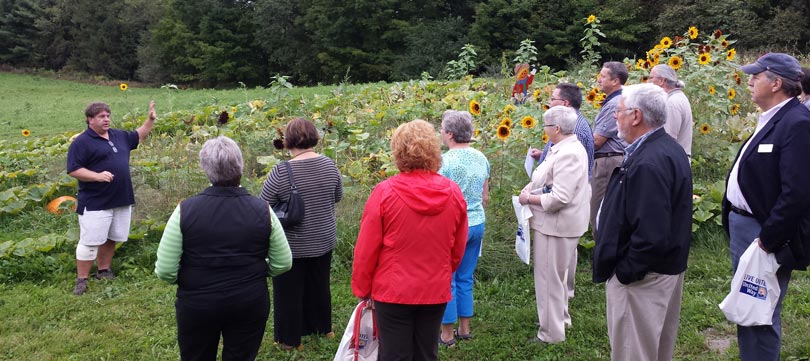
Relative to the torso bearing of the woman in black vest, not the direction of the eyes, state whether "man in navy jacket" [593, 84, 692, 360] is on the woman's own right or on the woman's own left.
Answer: on the woman's own right

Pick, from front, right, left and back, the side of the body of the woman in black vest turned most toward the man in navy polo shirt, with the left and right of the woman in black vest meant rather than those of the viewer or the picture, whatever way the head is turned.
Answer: front

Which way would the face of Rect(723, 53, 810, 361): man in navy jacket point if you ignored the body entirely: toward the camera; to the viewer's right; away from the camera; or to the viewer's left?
to the viewer's left

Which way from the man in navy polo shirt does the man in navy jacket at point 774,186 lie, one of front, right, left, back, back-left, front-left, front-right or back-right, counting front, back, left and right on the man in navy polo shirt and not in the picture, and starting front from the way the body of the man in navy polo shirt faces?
front

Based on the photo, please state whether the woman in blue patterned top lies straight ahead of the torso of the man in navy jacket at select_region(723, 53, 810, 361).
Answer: yes

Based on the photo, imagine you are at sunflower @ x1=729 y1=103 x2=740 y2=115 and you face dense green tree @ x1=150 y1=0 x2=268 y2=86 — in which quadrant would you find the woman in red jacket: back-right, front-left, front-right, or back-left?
back-left

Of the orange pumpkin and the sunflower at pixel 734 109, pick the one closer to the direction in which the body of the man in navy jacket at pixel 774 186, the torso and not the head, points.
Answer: the orange pumpkin

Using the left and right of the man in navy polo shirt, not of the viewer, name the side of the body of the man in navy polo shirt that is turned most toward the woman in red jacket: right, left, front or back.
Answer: front

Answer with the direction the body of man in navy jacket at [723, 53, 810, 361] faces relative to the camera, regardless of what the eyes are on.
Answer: to the viewer's left

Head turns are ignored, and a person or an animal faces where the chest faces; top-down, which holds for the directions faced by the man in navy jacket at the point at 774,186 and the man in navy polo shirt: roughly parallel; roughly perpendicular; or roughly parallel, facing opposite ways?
roughly parallel, facing opposite ways

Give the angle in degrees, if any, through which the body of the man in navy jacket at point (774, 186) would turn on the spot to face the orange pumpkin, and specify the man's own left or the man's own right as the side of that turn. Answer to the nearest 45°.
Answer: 0° — they already face it

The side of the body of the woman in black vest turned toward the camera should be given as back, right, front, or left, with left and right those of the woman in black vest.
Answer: back

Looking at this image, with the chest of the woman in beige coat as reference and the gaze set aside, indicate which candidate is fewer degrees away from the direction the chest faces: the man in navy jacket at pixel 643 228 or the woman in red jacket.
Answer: the woman in red jacket

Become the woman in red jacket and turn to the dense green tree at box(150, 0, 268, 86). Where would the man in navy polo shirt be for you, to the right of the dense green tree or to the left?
left

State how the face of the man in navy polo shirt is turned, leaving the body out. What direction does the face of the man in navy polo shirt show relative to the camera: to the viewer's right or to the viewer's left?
to the viewer's right

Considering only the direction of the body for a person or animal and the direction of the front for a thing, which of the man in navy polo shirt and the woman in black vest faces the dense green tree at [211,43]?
the woman in black vest
